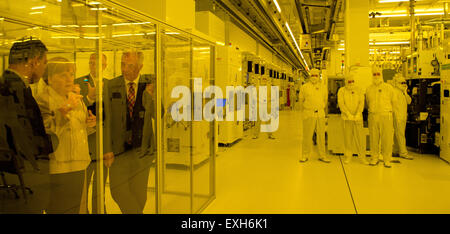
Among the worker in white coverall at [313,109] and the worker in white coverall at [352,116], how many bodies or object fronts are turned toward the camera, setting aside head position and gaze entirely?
2

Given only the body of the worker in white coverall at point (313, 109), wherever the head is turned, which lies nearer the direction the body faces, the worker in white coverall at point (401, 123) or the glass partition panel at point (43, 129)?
the glass partition panel

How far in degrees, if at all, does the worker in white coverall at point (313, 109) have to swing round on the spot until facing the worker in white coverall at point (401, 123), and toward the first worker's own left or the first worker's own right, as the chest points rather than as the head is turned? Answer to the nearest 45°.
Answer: approximately 135° to the first worker's own left

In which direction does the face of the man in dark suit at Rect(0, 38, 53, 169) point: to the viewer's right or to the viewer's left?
to the viewer's right

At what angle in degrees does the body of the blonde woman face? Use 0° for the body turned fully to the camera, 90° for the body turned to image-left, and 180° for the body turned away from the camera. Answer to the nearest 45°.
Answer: approximately 315°

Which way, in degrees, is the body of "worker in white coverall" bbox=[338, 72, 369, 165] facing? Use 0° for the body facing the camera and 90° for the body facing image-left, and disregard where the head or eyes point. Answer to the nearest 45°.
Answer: approximately 0°

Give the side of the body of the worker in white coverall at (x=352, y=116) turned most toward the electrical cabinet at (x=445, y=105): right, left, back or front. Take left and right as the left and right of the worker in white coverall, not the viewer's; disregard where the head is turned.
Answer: left

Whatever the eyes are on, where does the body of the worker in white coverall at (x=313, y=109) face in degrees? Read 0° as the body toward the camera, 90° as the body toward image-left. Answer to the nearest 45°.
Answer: approximately 0°

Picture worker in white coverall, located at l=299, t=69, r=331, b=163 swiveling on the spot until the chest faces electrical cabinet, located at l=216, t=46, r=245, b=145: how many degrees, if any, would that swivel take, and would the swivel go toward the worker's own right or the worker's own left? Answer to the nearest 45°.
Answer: approximately 135° to the worker's own right
